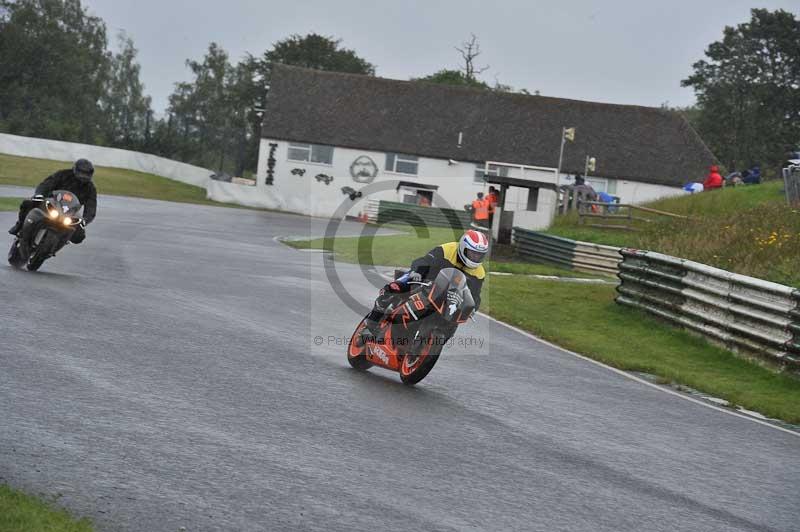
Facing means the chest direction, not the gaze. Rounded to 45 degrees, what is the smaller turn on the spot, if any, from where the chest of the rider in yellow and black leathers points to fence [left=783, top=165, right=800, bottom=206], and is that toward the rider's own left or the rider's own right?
approximately 90° to the rider's own left

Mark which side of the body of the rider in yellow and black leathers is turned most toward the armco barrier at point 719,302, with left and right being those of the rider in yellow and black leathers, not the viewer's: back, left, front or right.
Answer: left

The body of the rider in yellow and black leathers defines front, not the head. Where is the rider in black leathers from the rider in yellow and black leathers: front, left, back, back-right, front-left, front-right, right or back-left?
back

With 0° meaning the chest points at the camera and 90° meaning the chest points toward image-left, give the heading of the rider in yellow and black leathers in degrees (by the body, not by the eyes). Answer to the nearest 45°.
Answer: approximately 315°

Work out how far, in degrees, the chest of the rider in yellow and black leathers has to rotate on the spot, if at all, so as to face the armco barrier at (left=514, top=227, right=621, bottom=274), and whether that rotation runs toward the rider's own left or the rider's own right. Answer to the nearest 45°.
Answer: approximately 135° to the rider's own left

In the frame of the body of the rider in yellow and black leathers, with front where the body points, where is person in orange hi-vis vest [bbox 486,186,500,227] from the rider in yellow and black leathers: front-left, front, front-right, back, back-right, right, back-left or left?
back-left
